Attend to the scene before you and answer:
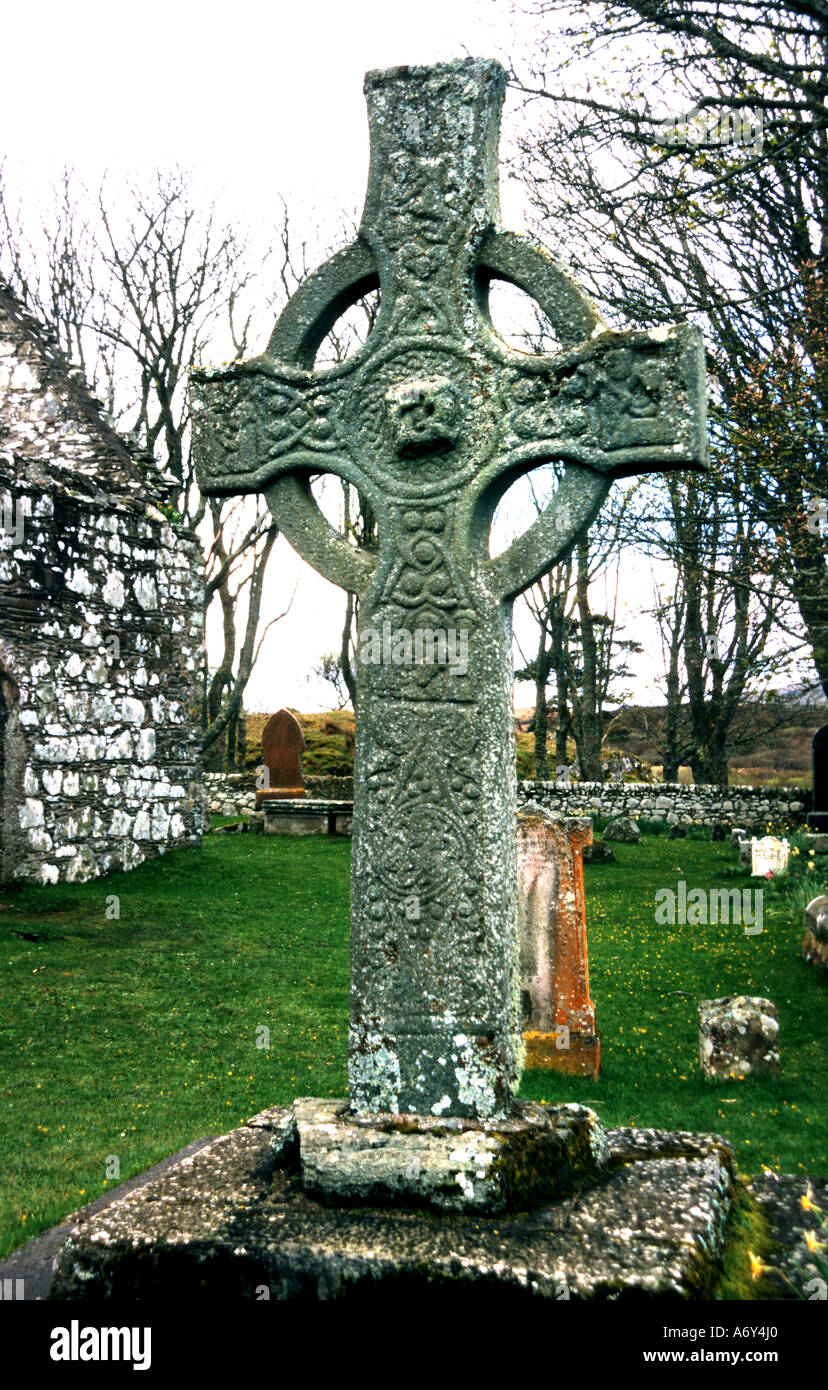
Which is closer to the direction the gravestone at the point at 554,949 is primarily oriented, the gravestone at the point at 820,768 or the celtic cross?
the celtic cross

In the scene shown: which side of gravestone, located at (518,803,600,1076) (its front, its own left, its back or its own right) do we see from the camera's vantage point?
front

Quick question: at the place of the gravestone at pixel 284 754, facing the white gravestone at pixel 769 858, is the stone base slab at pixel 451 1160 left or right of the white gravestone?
right

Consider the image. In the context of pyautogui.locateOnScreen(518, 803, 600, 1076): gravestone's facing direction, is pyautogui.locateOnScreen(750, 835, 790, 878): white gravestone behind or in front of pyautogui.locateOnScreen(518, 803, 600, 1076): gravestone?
behind

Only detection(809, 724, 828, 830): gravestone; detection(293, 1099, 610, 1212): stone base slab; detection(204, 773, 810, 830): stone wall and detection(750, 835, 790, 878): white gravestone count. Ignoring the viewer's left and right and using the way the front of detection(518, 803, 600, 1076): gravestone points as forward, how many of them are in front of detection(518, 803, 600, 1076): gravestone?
1

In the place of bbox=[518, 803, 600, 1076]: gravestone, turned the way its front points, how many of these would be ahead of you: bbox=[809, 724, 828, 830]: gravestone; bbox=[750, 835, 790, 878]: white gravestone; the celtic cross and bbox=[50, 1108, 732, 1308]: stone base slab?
2

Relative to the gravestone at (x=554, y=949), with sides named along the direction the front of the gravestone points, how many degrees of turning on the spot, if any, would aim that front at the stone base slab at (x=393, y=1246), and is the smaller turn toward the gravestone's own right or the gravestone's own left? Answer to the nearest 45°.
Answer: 0° — it already faces it

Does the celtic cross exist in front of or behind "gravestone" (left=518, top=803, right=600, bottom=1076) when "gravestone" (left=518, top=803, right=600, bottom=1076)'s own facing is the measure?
in front

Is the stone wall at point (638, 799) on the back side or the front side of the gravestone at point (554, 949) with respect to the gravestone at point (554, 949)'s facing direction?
on the back side

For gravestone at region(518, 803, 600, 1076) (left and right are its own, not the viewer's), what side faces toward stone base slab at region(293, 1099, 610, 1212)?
front

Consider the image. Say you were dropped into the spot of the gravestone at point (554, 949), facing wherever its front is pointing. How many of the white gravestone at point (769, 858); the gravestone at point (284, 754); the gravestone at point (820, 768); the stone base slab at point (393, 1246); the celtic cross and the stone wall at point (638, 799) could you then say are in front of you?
2

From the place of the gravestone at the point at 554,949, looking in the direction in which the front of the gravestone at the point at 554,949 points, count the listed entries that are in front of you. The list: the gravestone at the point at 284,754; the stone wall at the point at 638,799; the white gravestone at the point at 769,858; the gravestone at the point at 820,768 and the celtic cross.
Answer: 1

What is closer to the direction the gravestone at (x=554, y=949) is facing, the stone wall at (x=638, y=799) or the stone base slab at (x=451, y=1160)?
the stone base slab

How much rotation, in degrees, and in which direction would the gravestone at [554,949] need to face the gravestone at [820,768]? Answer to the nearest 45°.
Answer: approximately 180°
